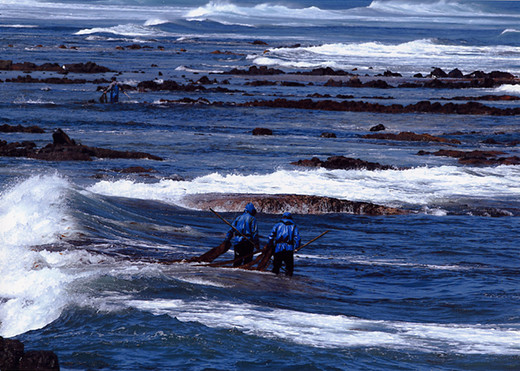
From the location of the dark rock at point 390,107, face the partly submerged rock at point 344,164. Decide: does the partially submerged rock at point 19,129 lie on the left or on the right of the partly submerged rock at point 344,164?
right

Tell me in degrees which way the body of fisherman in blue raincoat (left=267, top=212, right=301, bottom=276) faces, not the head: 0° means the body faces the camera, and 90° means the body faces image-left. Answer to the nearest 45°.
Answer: approximately 180°

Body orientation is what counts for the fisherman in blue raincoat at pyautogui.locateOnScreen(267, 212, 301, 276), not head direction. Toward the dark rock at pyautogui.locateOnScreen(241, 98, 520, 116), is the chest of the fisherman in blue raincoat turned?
yes

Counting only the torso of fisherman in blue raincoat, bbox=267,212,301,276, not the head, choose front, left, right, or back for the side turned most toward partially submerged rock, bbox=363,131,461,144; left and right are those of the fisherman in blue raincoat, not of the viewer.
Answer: front

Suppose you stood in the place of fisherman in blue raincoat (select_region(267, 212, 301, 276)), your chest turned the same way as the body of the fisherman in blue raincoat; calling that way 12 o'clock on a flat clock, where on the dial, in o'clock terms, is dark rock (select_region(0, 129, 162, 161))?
The dark rock is roughly at 11 o'clock from the fisherman in blue raincoat.

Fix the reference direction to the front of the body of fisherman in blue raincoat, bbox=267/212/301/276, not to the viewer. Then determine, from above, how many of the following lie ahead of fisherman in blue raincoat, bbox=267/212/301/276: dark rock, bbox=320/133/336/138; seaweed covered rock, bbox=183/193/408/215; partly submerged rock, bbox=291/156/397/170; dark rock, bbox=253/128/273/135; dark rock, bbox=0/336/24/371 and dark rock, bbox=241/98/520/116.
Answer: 5

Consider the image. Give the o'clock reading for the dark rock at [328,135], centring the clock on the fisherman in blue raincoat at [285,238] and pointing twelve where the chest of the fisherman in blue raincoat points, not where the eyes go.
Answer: The dark rock is roughly at 12 o'clock from the fisherman in blue raincoat.

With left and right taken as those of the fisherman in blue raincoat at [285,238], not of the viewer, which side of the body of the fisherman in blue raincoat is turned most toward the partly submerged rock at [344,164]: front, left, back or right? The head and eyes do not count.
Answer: front

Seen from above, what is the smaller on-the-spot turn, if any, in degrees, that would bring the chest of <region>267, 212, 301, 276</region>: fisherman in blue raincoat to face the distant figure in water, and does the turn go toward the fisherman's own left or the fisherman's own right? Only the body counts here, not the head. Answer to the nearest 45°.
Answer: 0° — they already face them

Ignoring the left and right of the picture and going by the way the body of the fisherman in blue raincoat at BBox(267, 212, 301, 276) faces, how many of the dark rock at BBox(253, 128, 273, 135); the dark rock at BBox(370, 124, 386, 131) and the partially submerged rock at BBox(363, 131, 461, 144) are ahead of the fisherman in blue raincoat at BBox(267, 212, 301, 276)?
3

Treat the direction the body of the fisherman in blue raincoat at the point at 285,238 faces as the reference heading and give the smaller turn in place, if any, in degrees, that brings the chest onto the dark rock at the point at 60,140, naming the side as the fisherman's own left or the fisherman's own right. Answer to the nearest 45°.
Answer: approximately 45° to the fisherman's own left

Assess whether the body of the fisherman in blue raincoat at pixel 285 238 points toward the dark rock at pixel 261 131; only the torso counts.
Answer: yes

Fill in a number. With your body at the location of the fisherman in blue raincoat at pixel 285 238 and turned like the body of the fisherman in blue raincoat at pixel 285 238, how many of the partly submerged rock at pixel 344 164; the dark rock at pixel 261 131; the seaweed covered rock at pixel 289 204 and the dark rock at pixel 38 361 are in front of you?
3

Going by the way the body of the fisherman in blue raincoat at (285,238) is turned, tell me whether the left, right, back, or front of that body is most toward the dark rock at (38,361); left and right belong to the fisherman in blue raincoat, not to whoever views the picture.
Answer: back
